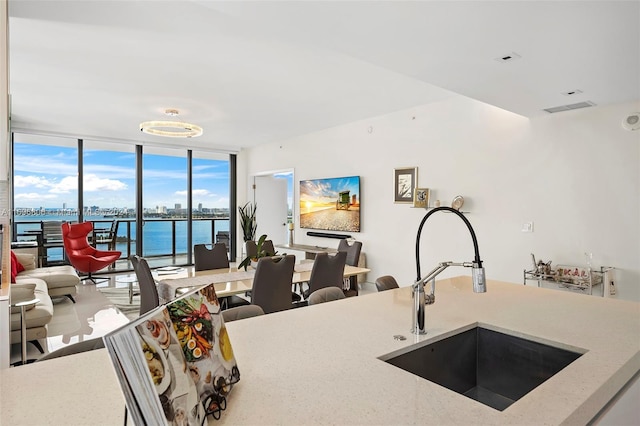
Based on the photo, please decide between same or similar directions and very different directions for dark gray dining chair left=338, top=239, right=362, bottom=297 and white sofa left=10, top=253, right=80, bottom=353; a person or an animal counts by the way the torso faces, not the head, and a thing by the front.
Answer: very different directions

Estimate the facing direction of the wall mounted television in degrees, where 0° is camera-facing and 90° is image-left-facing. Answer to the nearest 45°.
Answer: approximately 45°

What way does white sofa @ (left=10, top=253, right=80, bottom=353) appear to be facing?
to the viewer's right

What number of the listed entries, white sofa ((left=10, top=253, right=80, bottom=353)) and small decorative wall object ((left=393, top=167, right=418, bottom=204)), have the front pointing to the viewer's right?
1

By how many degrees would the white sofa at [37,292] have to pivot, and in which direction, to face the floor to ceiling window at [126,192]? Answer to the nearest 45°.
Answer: approximately 90° to its left

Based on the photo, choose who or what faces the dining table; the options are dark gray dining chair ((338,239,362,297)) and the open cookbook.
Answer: the dark gray dining chair

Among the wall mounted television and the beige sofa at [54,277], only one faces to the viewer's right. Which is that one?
the beige sofa

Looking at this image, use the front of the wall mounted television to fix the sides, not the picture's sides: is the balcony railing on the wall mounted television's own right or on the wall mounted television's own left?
on the wall mounted television's own right

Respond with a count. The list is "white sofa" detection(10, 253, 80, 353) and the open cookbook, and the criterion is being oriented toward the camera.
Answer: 1
